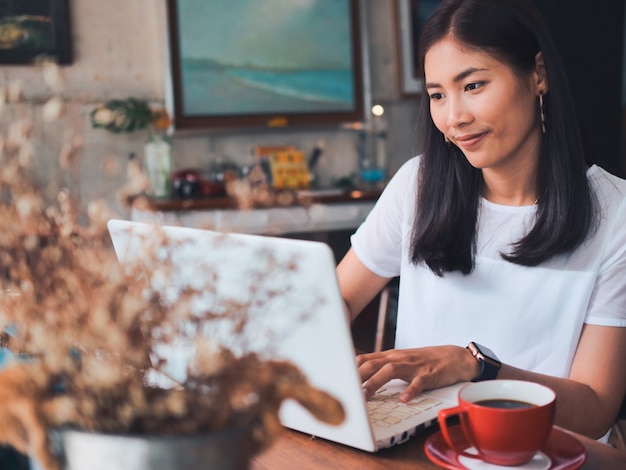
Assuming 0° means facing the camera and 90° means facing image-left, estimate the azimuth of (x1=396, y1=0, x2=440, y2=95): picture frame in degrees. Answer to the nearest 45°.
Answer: approximately 0°

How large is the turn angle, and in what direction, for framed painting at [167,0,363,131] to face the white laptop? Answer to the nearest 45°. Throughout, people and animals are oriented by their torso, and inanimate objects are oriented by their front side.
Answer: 0° — it already faces it

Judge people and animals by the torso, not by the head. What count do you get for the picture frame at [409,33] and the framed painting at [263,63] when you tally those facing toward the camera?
2

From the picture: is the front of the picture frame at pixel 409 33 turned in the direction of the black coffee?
yes

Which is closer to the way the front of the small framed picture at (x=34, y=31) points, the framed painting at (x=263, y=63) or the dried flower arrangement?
the dried flower arrangement

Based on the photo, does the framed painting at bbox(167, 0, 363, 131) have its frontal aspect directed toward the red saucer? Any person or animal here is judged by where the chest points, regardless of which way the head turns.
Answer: yes

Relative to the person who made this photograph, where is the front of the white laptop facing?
facing away from the viewer and to the right of the viewer

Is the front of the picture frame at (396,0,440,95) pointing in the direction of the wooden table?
yes
